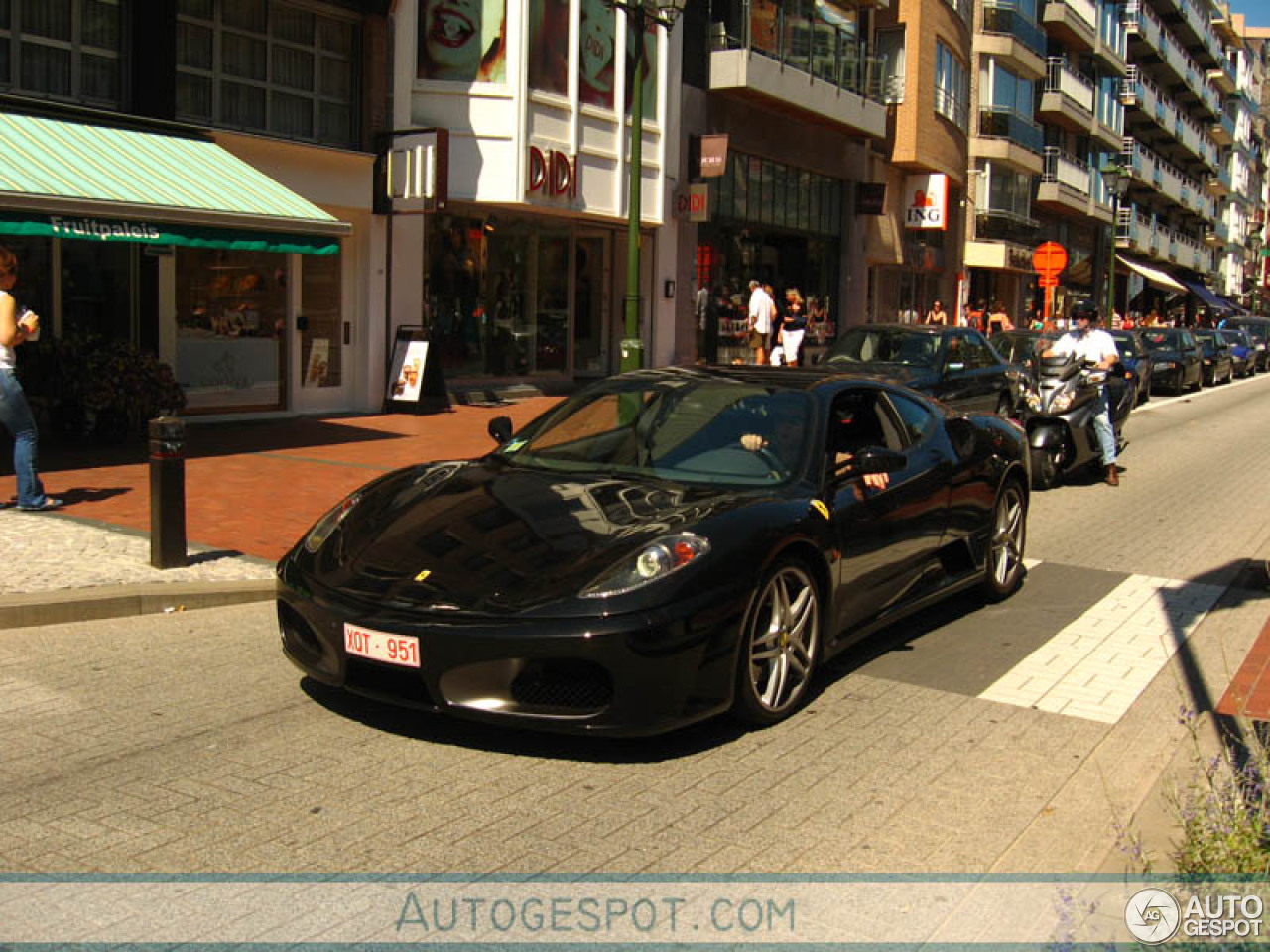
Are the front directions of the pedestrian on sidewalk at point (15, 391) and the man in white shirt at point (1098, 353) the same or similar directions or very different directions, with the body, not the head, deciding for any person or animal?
very different directions

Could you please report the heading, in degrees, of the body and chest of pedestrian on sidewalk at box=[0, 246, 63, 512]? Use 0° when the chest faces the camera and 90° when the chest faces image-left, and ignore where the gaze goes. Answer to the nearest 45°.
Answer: approximately 270°

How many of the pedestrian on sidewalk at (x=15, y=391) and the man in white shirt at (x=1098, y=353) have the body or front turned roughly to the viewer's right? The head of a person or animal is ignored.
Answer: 1

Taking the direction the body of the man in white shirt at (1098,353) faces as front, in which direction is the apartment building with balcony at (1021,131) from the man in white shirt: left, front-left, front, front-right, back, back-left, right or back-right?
back-right

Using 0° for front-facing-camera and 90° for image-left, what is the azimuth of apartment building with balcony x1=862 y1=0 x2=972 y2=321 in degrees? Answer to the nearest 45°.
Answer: approximately 315°

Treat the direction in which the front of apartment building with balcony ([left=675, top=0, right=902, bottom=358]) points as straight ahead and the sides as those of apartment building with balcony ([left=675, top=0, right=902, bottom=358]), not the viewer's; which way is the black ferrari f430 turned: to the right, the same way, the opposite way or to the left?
to the right

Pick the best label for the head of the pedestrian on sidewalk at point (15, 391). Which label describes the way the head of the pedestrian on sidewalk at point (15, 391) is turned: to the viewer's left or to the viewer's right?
to the viewer's right

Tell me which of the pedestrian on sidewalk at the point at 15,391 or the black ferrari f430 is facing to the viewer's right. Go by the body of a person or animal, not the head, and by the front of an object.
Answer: the pedestrian on sidewalk

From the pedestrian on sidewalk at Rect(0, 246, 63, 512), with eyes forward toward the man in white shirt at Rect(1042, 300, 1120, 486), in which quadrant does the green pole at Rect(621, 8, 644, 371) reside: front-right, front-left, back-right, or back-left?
front-left

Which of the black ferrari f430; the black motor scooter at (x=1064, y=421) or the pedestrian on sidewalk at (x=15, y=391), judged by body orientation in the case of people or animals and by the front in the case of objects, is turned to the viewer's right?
the pedestrian on sidewalk

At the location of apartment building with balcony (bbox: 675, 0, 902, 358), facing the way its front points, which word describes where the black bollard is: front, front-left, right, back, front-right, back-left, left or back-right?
front-right
